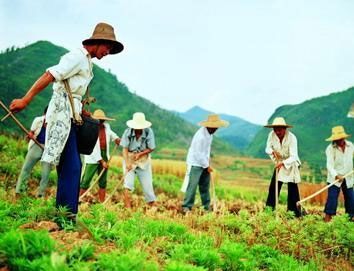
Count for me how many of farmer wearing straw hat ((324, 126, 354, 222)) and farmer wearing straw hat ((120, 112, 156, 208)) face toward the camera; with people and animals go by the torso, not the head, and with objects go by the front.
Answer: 2

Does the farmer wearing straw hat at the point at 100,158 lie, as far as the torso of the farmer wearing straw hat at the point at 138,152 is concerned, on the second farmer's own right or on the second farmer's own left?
on the second farmer's own right

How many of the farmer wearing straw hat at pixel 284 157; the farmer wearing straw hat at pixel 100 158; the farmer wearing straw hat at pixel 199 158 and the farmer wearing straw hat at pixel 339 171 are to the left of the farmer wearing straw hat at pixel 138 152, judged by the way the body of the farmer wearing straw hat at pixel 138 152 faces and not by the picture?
3

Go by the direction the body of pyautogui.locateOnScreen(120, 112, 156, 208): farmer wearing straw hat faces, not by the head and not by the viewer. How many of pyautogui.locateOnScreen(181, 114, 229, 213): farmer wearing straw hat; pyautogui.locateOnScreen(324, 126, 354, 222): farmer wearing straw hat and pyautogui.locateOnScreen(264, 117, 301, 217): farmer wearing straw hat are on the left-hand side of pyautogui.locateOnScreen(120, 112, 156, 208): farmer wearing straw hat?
3

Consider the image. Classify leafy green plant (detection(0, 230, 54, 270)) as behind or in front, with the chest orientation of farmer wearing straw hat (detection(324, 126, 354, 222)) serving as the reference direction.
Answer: in front

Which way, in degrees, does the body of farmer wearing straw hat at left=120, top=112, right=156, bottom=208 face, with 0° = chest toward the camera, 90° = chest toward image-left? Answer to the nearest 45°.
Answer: approximately 0°

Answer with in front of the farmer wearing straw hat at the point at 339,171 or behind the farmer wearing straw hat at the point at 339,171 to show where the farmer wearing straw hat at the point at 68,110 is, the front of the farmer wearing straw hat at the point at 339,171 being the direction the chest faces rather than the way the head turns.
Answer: in front

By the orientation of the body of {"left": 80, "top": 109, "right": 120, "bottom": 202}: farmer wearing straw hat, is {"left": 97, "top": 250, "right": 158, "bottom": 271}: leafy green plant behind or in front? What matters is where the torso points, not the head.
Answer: in front

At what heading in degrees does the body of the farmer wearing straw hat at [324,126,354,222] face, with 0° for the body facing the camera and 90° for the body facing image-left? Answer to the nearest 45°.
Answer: approximately 0°

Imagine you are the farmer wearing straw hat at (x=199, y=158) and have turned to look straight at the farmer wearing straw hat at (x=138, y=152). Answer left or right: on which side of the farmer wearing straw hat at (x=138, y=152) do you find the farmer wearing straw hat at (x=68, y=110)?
left
